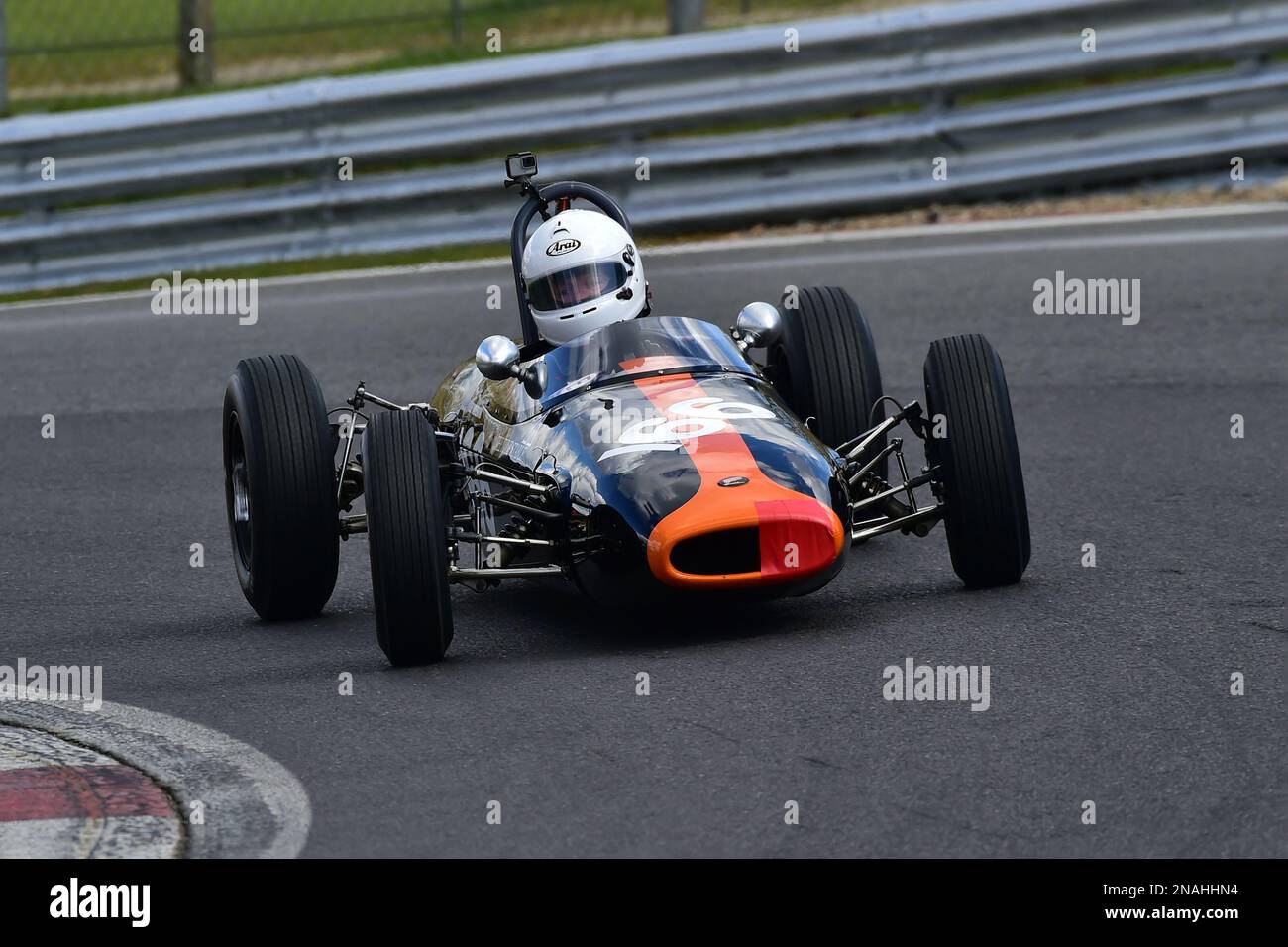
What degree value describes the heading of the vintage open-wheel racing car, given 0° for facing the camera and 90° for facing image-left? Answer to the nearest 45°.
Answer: approximately 0°

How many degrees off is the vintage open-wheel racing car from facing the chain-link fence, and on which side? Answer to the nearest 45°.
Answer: approximately 180°

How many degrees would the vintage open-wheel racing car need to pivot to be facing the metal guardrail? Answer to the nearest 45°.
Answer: approximately 180°
